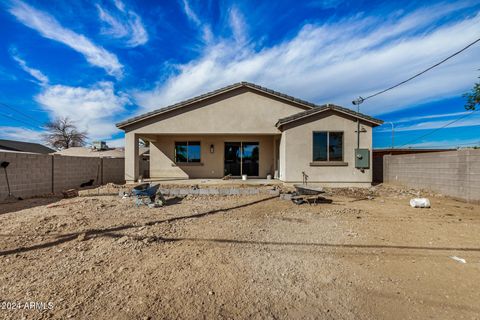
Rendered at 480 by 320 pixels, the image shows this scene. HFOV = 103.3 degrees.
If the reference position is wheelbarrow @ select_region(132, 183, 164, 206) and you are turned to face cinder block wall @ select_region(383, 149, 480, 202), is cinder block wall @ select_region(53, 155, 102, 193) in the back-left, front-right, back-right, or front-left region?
back-left

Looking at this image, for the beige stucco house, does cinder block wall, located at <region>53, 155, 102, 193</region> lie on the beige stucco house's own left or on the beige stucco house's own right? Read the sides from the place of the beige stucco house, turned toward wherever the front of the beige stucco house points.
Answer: on the beige stucco house's own left

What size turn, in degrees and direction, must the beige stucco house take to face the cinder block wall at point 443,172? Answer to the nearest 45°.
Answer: approximately 90° to its right

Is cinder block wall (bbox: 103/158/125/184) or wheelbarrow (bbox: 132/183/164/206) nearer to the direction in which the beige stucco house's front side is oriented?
the cinder block wall

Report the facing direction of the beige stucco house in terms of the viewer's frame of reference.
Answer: facing away from the viewer

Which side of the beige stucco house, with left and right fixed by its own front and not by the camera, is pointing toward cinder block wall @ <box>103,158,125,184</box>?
left
